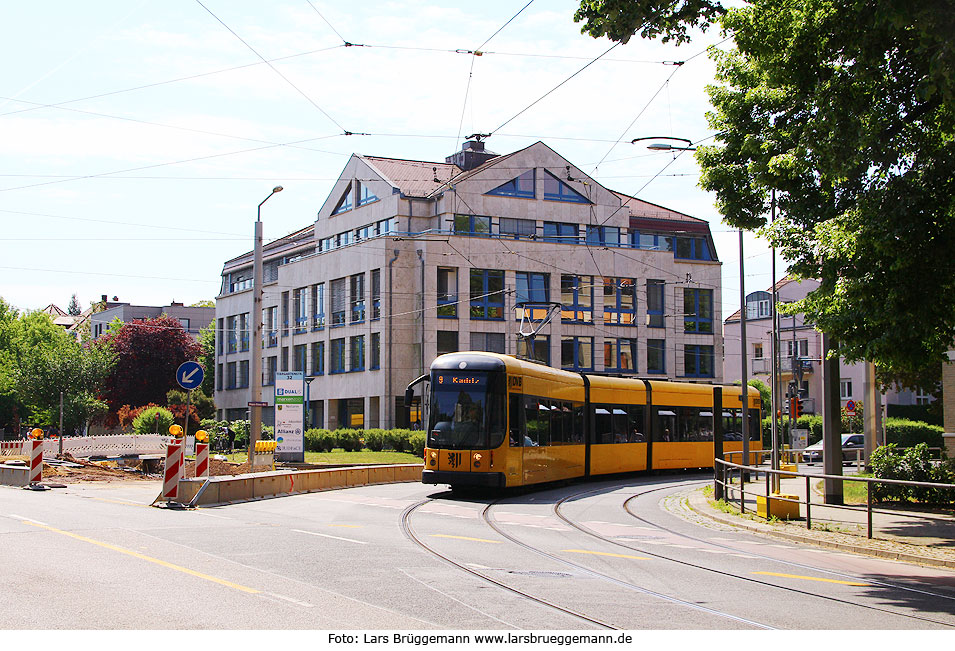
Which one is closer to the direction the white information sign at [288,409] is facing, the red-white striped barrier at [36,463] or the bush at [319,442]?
the red-white striped barrier

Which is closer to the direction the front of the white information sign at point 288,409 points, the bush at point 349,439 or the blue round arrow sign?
the blue round arrow sign

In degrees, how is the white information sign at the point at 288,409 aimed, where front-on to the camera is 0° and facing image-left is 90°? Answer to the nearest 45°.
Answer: approximately 0°

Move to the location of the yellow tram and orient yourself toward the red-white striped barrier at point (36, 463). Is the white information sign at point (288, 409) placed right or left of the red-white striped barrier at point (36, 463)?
right

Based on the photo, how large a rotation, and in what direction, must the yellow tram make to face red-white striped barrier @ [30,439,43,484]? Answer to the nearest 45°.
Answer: approximately 45° to its right

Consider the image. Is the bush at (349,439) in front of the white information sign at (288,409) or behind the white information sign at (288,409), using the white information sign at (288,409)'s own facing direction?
behind

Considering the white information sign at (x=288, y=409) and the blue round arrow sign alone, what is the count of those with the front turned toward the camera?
2

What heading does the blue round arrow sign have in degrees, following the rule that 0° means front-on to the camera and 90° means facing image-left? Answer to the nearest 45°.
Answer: approximately 0°
